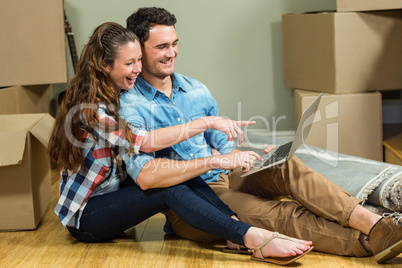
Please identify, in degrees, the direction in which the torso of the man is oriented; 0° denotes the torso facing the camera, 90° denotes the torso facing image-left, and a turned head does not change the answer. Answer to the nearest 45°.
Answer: approximately 315°

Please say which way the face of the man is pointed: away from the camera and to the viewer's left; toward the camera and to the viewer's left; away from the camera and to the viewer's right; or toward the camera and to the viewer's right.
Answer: toward the camera and to the viewer's right

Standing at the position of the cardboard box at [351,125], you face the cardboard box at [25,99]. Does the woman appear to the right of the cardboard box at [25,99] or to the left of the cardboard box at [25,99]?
left

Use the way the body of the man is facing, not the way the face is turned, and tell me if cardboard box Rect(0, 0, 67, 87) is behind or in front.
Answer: behind

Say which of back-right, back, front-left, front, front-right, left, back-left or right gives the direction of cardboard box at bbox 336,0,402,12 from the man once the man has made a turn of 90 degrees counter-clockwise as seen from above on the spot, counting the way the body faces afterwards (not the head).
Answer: front

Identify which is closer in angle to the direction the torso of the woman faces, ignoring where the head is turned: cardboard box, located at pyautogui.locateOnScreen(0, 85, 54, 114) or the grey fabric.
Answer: the grey fabric

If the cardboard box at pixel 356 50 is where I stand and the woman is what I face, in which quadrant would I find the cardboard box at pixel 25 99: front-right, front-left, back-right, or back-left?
front-right

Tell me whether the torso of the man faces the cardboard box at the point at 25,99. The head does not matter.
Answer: no

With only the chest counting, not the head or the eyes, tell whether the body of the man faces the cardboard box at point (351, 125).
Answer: no

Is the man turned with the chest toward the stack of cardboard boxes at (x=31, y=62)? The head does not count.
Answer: no
